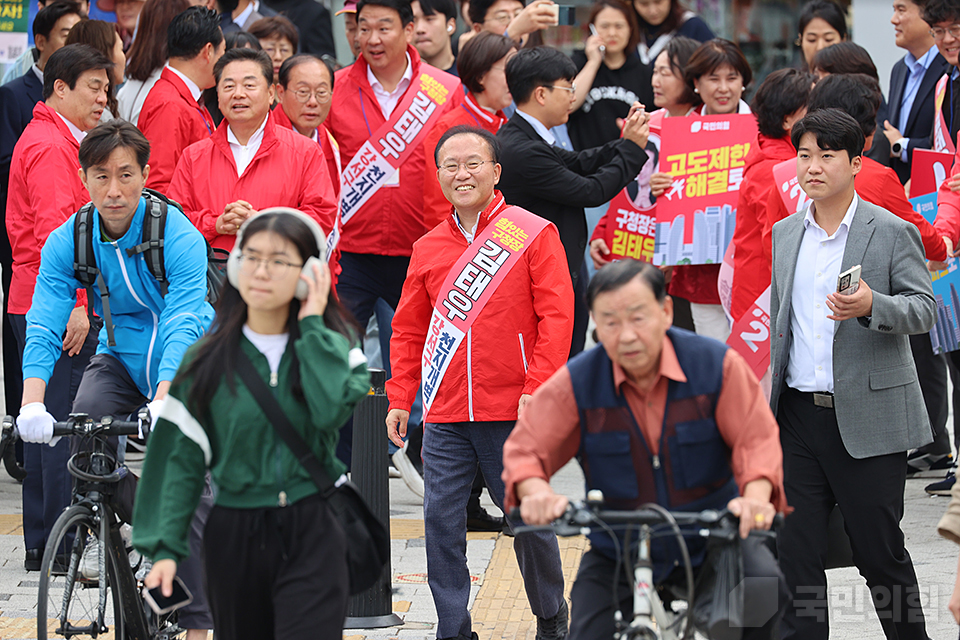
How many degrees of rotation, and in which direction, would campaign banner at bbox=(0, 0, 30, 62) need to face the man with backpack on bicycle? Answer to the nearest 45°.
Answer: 0° — it already faces them

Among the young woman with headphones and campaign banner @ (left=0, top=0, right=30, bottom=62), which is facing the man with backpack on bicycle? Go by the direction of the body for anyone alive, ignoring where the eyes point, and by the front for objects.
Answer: the campaign banner

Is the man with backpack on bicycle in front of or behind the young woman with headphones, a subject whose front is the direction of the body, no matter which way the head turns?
behind

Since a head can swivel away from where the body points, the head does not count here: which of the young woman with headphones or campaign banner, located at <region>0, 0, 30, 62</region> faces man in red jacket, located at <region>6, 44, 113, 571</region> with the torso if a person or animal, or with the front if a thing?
the campaign banner

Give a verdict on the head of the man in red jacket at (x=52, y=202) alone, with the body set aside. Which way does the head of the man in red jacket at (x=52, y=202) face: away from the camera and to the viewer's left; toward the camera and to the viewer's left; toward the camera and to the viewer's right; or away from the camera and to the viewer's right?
toward the camera and to the viewer's right

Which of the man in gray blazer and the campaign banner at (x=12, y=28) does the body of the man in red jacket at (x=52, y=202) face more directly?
the man in gray blazer
